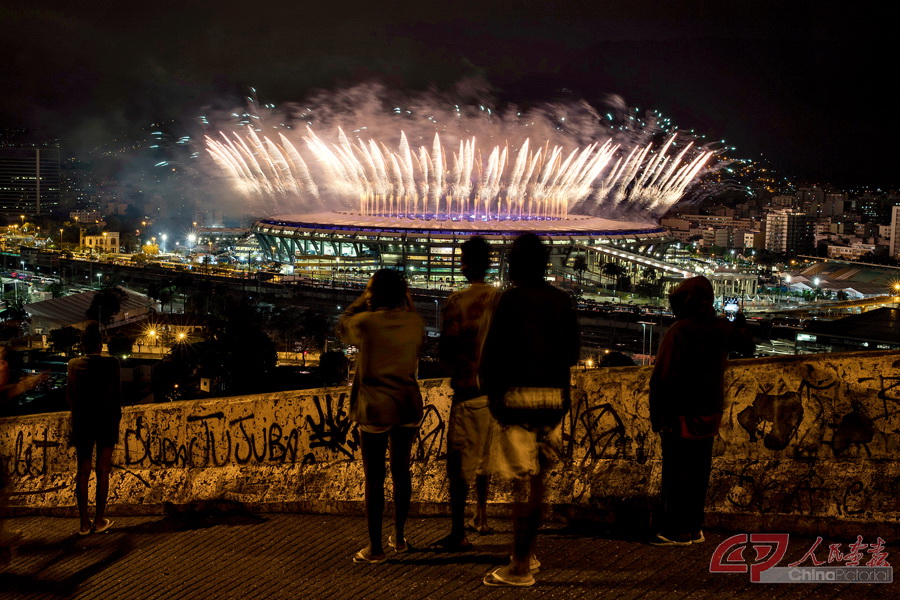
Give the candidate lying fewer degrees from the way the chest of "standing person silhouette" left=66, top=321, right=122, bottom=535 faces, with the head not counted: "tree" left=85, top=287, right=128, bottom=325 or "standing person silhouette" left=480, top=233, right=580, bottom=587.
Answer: the tree

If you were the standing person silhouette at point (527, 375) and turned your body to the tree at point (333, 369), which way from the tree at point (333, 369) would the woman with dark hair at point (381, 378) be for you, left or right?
left

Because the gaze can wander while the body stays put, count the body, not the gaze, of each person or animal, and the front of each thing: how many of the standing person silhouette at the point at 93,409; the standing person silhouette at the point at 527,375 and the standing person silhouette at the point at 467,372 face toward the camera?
0

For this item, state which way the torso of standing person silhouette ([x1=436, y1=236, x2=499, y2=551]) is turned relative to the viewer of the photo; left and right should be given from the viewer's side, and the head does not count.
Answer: facing away from the viewer and to the left of the viewer

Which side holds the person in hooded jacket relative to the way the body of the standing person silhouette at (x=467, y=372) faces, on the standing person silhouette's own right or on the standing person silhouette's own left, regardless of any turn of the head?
on the standing person silhouette's own right

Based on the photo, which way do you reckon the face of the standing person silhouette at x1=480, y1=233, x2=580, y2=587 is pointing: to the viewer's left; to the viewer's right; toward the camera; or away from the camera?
away from the camera

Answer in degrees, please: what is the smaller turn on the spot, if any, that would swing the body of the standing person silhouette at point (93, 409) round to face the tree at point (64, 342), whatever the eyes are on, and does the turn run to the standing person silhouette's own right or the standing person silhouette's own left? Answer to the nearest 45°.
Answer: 0° — they already face it

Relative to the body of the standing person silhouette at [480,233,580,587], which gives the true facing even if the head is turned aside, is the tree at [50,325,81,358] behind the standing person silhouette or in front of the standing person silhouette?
in front

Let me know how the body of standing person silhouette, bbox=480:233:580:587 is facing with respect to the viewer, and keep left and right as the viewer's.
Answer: facing away from the viewer and to the left of the viewer

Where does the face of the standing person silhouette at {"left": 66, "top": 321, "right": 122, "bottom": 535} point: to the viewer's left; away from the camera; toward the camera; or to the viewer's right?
away from the camera

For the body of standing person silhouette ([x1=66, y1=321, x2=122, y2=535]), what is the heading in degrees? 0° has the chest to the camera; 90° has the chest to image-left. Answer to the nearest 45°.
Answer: approximately 180°
